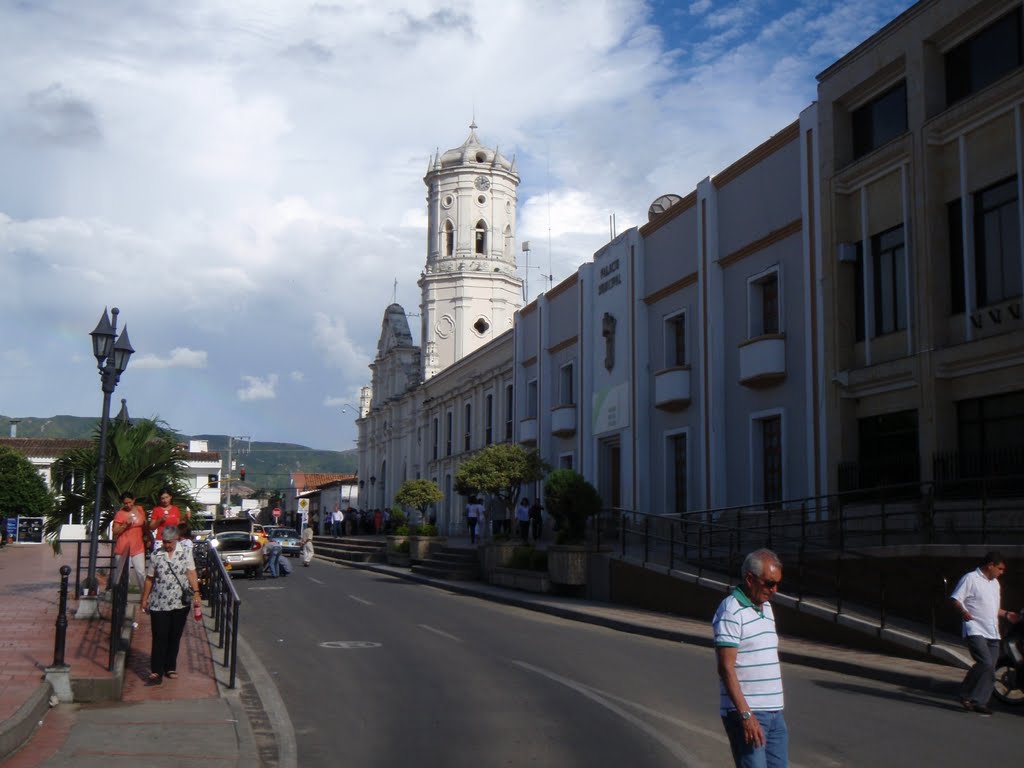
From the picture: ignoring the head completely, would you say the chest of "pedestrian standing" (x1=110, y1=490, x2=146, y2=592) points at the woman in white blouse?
yes

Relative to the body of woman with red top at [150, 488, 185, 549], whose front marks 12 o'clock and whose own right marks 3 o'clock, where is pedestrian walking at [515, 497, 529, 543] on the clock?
The pedestrian walking is roughly at 7 o'clock from the woman with red top.

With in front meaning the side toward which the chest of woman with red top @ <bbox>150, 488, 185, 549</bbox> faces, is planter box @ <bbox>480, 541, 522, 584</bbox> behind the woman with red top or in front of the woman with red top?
behind

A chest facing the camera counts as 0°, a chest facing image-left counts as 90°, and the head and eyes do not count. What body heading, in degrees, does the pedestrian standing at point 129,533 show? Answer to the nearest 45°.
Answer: approximately 0°

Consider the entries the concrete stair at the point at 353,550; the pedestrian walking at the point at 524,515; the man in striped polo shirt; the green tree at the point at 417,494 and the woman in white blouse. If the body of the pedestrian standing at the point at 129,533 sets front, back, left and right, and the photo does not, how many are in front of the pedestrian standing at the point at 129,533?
2

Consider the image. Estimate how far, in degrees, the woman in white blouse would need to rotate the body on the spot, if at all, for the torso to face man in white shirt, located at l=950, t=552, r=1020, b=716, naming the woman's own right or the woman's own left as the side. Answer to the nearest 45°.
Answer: approximately 90° to the woman's own left

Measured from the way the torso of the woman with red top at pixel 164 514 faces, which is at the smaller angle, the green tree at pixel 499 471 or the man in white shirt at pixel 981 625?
the man in white shirt

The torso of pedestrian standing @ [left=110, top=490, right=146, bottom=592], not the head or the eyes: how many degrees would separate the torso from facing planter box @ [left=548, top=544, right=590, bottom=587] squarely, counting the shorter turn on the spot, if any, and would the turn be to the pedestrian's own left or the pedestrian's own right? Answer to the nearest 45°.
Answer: approximately 135° to the pedestrian's own left

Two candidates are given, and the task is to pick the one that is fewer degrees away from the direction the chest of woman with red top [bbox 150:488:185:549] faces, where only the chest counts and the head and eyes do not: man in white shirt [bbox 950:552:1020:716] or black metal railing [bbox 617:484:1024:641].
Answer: the man in white shirt

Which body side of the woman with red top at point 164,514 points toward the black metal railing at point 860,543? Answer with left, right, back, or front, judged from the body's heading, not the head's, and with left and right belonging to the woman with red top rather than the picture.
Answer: left
